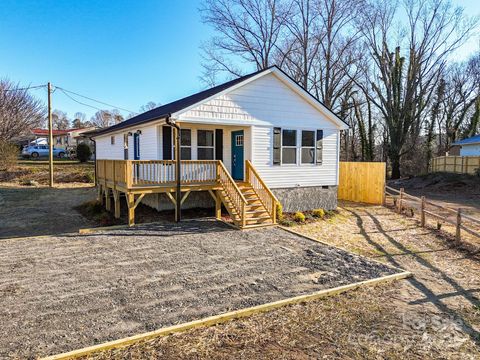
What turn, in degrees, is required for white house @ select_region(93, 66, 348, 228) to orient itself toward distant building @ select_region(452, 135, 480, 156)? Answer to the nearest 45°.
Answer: approximately 90° to its left

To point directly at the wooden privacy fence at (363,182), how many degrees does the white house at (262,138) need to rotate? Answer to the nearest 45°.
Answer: approximately 90° to its left

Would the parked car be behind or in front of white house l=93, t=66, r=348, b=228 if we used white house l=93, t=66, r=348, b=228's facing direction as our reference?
behind

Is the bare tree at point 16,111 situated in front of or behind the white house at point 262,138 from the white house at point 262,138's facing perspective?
behind
